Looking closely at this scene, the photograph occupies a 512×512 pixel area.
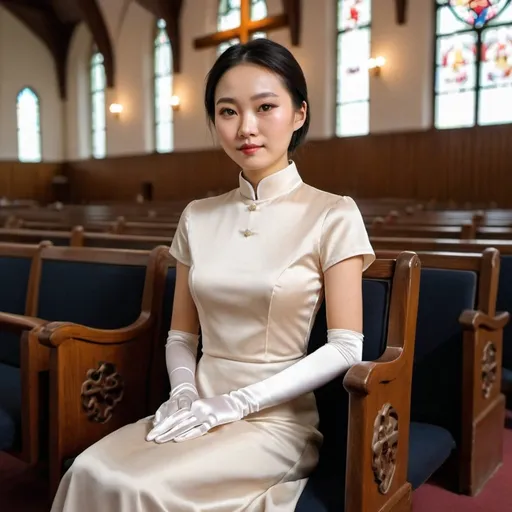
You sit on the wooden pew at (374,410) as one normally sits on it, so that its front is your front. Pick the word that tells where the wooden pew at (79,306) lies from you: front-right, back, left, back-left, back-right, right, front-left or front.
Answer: right

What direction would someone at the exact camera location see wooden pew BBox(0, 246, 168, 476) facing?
facing the viewer and to the left of the viewer

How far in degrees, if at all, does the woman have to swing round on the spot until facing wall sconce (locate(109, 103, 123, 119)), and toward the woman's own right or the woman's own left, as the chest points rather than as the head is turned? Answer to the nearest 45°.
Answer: approximately 135° to the woman's own right

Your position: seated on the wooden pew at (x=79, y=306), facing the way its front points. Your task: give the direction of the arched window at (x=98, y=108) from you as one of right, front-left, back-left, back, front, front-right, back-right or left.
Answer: back-right

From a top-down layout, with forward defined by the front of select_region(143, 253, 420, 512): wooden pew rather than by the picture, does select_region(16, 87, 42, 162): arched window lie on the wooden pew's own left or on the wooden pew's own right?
on the wooden pew's own right

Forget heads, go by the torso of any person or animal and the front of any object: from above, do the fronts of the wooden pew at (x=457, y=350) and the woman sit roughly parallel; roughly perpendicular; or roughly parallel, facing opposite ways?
roughly parallel

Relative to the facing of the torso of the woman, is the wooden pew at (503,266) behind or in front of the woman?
behind

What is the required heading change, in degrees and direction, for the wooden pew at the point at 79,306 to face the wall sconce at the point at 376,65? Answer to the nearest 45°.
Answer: approximately 180°

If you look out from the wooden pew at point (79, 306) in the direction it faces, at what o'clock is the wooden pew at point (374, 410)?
the wooden pew at point (374, 410) is roughly at 9 o'clock from the wooden pew at point (79, 306).

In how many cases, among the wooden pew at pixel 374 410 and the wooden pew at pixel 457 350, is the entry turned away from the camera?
0

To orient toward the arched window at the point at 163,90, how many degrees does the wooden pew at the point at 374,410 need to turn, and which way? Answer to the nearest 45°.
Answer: approximately 135° to its right

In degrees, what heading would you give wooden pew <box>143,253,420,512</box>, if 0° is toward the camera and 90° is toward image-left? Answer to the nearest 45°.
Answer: approximately 45°

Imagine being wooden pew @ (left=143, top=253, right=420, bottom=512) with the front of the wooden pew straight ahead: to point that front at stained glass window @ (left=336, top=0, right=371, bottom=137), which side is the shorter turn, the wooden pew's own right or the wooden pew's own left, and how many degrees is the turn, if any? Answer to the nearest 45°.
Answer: approximately 135° to the wooden pew's own right

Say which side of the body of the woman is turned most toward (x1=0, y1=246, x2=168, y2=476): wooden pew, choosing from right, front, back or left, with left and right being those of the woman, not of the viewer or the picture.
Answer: right

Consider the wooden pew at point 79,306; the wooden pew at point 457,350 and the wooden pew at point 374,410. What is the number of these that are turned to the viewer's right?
0

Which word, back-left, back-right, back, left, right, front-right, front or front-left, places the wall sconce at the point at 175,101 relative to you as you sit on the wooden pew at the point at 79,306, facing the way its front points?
back-right
